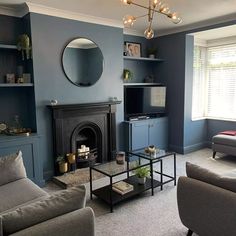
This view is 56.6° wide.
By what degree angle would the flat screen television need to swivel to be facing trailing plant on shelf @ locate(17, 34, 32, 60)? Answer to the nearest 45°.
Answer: approximately 90° to its right

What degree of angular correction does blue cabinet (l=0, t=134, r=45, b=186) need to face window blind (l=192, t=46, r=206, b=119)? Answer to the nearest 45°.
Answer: approximately 45° to its left

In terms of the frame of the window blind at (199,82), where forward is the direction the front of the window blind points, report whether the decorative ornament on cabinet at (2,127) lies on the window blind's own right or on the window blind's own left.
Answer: on the window blind's own right

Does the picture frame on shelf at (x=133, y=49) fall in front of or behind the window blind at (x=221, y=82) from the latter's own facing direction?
in front

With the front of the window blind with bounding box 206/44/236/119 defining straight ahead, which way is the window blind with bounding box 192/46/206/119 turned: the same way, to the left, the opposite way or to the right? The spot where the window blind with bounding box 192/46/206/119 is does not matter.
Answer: to the left

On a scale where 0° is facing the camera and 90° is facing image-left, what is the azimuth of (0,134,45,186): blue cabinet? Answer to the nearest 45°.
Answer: approximately 315°

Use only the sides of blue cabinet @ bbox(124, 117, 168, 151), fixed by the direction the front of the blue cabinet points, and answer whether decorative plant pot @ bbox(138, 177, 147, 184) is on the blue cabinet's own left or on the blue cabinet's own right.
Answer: on the blue cabinet's own right

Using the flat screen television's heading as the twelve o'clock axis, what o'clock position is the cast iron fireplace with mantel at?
The cast iron fireplace with mantel is roughly at 3 o'clock from the flat screen television.

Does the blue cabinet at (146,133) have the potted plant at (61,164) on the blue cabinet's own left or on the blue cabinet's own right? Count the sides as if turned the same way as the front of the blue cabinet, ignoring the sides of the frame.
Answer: on the blue cabinet's own right

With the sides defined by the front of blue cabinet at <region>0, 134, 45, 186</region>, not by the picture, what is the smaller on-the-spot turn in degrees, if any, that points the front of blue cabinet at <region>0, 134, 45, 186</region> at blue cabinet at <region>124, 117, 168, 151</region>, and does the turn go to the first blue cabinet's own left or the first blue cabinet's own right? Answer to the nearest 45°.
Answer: approximately 45° to the first blue cabinet's own left

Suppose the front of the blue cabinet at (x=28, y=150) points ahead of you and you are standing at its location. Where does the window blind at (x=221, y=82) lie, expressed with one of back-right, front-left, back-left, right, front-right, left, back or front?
front-left

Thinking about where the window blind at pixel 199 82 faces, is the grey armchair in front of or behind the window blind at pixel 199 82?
in front

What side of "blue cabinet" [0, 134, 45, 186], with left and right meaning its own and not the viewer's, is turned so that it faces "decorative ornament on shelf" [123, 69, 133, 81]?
left

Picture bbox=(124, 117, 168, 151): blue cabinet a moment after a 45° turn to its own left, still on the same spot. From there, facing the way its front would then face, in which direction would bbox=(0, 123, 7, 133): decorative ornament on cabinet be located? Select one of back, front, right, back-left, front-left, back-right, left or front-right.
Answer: back-right

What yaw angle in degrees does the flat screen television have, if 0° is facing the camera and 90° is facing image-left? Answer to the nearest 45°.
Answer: approximately 315°

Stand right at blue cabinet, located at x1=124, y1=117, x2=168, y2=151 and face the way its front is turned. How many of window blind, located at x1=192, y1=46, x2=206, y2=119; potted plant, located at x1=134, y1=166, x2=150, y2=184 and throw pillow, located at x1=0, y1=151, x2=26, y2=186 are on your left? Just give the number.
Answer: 1
